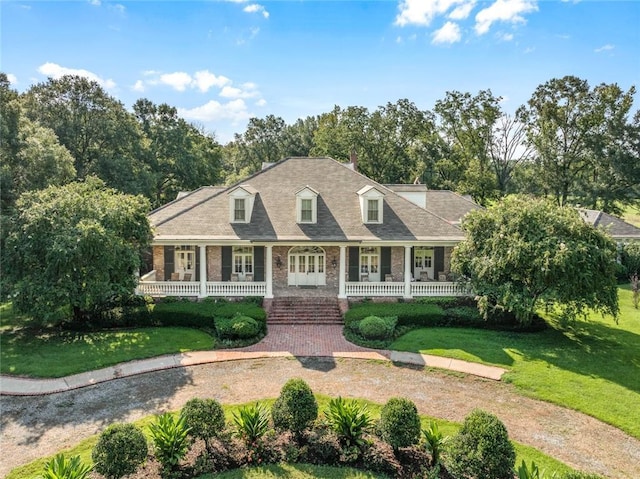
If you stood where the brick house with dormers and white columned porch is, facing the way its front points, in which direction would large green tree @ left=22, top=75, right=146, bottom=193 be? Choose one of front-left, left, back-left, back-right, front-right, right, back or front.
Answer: back-right

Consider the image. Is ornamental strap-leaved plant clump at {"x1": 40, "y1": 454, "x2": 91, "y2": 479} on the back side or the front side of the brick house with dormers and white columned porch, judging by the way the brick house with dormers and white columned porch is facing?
on the front side

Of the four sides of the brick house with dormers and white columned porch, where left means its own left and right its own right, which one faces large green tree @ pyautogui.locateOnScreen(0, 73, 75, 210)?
right

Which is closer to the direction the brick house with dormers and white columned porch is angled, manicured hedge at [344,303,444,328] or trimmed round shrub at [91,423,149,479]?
the trimmed round shrub

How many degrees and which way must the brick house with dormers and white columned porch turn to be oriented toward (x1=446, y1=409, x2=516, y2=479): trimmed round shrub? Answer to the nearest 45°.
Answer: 0° — it already faces it

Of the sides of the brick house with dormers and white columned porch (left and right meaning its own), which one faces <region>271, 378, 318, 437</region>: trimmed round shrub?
front

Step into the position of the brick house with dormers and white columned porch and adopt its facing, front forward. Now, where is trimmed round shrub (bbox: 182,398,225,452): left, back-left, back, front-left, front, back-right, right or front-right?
front

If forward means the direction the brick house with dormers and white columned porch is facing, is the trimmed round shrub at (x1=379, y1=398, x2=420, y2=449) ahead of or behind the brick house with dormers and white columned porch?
ahead

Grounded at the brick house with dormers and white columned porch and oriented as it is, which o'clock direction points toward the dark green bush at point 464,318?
The dark green bush is roughly at 10 o'clock from the brick house with dormers and white columned porch.

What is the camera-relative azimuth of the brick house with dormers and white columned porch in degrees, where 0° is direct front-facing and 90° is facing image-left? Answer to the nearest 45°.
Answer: approximately 0°
